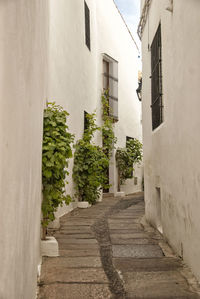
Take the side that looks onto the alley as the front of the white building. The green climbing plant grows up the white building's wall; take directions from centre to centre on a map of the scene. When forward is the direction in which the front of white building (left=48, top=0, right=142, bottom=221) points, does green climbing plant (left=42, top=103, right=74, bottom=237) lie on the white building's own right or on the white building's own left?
on the white building's own right

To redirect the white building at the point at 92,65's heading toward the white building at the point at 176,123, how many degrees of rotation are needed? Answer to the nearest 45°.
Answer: approximately 45° to its right

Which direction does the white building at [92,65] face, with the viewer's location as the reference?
facing the viewer and to the right of the viewer
